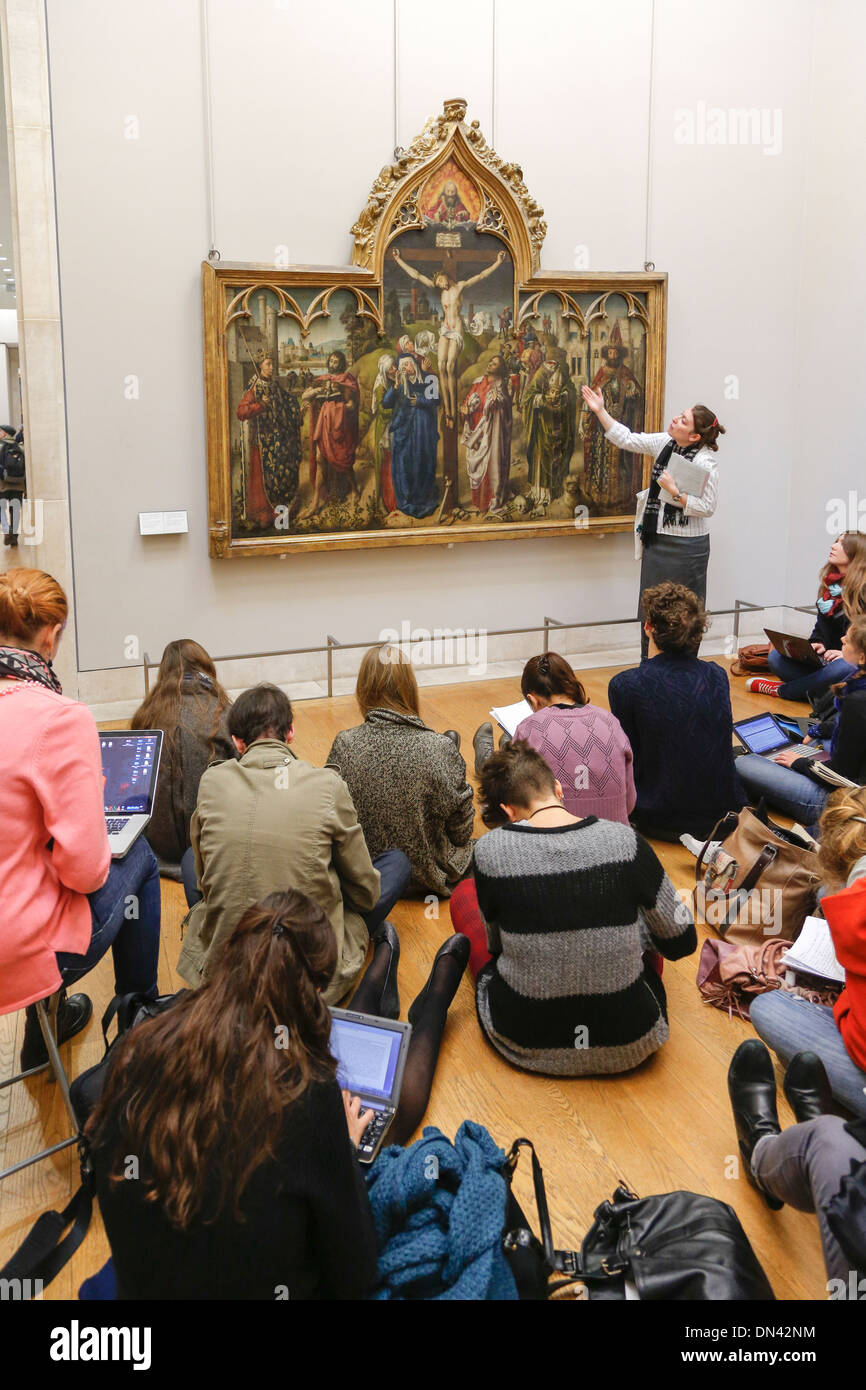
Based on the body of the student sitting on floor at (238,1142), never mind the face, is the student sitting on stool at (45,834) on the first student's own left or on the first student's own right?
on the first student's own left

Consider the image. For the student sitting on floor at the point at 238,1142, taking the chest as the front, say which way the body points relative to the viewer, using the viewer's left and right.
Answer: facing away from the viewer and to the right of the viewer

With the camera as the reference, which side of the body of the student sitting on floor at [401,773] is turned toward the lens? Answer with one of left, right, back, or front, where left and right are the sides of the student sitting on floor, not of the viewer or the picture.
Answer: back

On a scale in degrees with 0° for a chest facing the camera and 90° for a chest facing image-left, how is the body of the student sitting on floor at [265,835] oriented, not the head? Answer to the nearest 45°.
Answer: approximately 180°

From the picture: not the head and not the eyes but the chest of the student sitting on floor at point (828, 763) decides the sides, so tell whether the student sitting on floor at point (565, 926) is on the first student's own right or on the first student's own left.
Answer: on the first student's own left

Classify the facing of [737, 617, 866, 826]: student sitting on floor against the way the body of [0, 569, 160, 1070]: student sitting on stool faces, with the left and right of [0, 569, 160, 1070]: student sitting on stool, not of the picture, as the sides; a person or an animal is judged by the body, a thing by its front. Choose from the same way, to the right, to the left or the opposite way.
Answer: to the left

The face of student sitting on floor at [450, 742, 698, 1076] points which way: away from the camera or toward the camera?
away from the camera

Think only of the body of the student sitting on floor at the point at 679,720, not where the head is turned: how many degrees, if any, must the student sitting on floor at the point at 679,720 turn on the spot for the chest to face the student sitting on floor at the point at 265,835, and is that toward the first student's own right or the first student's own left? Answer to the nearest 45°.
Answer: approximately 135° to the first student's own left

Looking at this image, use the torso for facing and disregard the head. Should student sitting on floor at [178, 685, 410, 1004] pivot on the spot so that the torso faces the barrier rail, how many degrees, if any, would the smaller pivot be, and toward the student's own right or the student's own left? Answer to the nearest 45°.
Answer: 0° — they already face it

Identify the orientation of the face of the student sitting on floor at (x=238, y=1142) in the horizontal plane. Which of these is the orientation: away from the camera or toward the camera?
away from the camera

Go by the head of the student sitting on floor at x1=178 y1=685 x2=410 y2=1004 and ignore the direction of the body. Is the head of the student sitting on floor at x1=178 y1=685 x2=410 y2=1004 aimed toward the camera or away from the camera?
away from the camera

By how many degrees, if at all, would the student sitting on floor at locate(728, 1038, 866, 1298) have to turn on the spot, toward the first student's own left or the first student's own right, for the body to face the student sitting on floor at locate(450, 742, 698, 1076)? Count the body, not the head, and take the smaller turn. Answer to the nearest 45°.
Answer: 0° — they already face them

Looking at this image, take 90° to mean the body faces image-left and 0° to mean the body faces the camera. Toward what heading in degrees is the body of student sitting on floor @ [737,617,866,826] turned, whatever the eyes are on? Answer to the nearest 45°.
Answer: approximately 90°

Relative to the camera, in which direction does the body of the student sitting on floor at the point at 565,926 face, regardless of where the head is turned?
away from the camera

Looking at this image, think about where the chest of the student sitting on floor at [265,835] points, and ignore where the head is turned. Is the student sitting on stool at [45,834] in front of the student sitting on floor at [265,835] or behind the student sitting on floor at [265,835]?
behind
